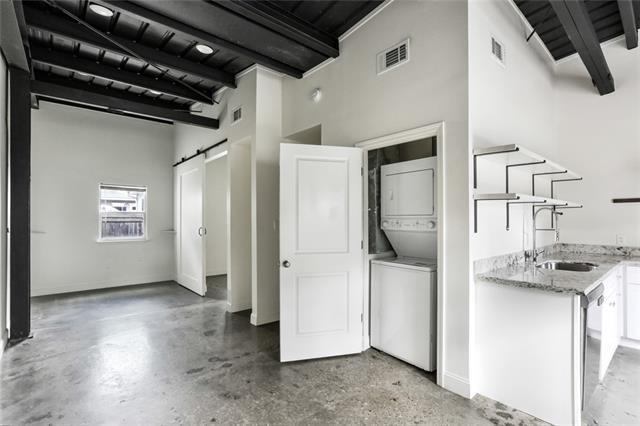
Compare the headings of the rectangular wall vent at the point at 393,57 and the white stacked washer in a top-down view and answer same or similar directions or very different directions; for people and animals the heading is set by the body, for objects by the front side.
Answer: same or similar directions

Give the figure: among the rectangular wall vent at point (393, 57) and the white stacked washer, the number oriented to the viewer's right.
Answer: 0

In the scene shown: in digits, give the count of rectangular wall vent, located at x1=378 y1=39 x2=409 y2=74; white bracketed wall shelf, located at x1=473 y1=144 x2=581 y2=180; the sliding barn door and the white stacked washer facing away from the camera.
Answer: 0

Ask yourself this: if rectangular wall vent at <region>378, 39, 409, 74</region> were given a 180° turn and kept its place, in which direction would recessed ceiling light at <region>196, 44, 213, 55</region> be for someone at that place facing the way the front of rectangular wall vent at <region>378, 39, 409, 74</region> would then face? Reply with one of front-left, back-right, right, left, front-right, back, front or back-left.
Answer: back-left

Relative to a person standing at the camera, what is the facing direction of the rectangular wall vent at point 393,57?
facing the viewer and to the left of the viewer

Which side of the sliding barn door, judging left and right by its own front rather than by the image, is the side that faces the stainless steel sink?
left

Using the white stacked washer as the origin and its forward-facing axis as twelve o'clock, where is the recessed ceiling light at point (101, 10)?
The recessed ceiling light is roughly at 1 o'clock from the white stacked washer.

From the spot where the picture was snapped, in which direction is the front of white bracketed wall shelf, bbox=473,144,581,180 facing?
facing the viewer and to the right of the viewer

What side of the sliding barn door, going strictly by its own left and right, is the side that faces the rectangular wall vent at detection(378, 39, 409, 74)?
left

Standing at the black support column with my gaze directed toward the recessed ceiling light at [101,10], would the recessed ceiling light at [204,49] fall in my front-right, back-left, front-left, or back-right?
front-left

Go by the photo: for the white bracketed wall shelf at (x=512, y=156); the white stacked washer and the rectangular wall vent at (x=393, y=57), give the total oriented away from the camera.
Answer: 0
